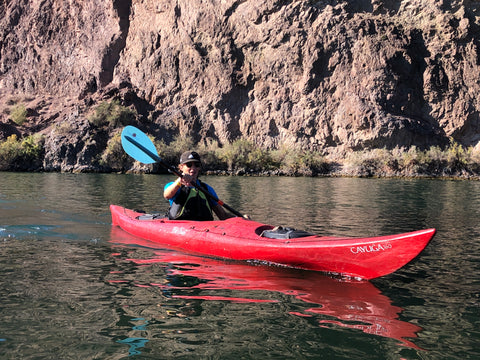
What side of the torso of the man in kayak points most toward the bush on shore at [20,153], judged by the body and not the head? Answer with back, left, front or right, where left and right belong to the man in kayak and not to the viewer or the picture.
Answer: back

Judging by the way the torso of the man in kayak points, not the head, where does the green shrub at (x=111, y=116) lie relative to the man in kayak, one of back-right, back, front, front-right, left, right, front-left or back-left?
back-left

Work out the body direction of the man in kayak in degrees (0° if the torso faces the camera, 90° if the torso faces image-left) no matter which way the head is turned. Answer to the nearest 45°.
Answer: approximately 315°
